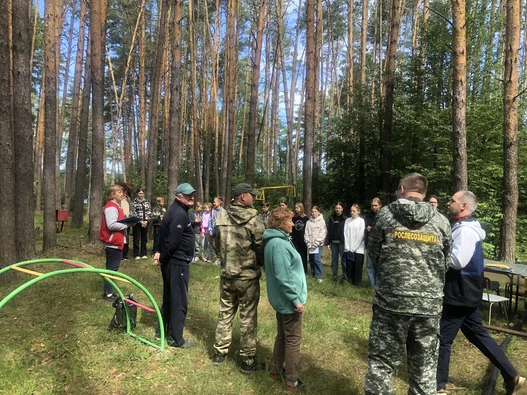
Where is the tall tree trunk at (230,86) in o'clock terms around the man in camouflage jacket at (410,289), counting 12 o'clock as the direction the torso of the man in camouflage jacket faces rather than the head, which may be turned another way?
The tall tree trunk is roughly at 11 o'clock from the man in camouflage jacket.

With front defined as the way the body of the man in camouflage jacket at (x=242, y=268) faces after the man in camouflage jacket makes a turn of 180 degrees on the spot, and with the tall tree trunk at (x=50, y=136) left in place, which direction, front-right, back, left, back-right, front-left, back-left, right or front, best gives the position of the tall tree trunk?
right

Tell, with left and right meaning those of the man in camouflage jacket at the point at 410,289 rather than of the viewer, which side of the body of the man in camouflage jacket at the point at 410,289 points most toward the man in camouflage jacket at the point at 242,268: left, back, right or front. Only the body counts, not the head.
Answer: left

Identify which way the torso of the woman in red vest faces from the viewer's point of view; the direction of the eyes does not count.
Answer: to the viewer's right

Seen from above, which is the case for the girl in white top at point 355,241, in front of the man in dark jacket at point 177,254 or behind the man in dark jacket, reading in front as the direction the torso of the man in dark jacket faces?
in front

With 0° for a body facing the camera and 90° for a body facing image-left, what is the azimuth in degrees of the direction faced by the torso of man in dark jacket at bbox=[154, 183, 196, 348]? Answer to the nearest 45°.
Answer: approximately 270°

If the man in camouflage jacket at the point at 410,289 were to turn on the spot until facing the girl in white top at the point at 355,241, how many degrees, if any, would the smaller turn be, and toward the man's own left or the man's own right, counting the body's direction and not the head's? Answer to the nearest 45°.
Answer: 0° — they already face them

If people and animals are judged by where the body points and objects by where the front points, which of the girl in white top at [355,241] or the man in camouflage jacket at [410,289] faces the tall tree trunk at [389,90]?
the man in camouflage jacket

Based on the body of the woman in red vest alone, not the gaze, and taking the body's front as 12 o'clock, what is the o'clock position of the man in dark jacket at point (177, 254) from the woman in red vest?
The man in dark jacket is roughly at 2 o'clock from the woman in red vest.

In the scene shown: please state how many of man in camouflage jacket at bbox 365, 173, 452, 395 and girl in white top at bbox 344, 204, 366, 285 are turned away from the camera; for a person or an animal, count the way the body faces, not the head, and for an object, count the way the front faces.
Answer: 1

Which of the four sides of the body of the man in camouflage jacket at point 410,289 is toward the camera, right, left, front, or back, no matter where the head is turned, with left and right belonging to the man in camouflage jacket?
back

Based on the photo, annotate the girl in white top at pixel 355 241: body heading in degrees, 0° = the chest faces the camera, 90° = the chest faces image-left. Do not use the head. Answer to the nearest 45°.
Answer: approximately 45°

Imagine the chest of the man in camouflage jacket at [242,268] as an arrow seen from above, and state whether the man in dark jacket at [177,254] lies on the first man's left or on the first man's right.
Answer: on the first man's left

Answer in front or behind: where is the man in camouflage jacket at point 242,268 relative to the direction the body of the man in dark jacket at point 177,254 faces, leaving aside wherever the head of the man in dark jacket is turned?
in front
